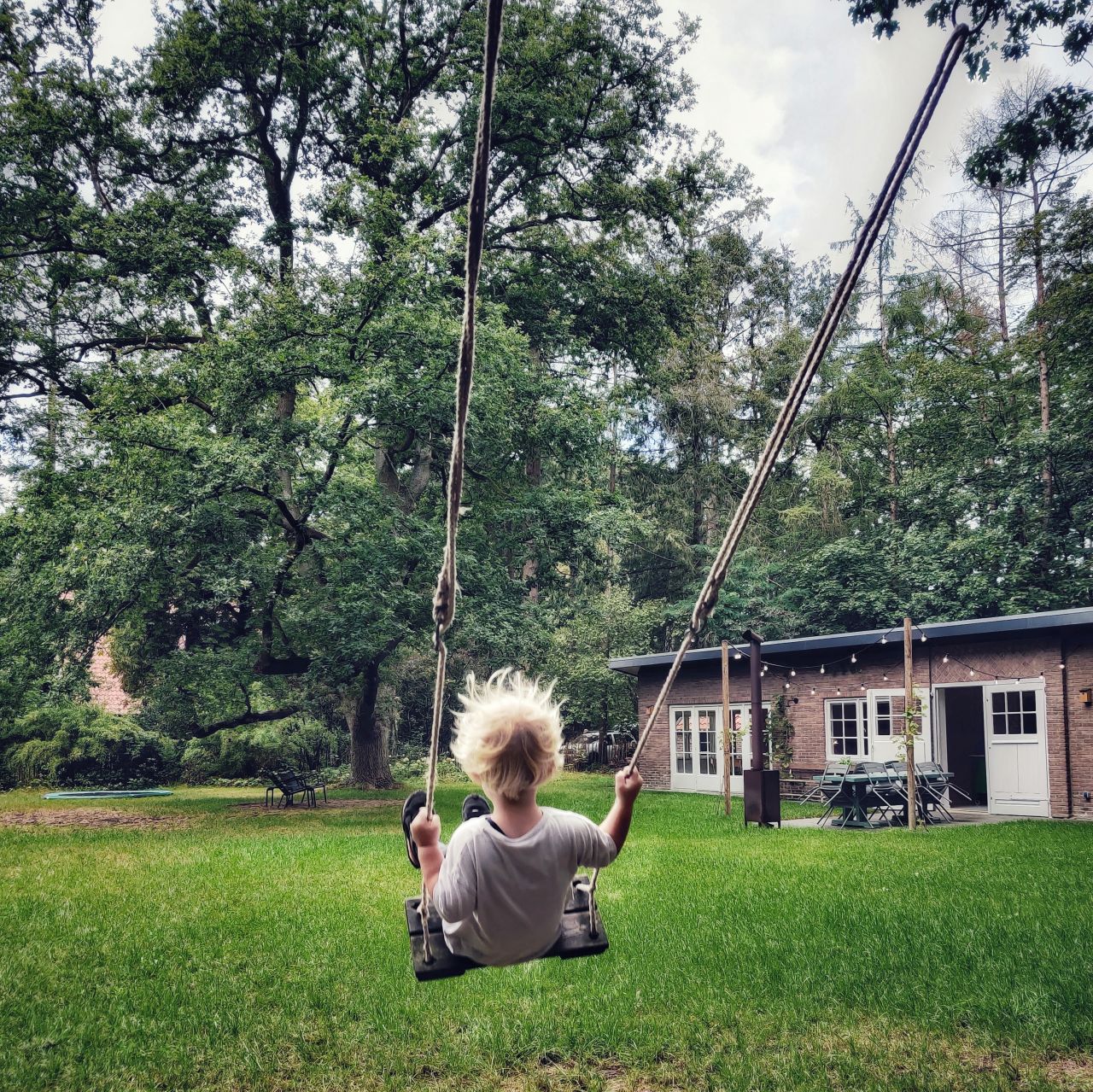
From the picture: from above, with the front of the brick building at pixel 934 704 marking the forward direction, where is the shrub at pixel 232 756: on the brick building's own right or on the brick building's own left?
on the brick building's own right

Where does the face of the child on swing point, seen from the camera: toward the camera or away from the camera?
away from the camera

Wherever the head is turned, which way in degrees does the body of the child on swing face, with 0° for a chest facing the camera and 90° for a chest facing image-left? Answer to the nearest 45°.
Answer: approximately 135°

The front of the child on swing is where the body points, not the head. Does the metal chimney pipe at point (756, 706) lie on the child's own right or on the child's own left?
on the child's own right

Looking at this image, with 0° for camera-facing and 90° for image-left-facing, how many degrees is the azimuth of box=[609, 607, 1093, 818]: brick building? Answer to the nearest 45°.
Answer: approximately 45°
